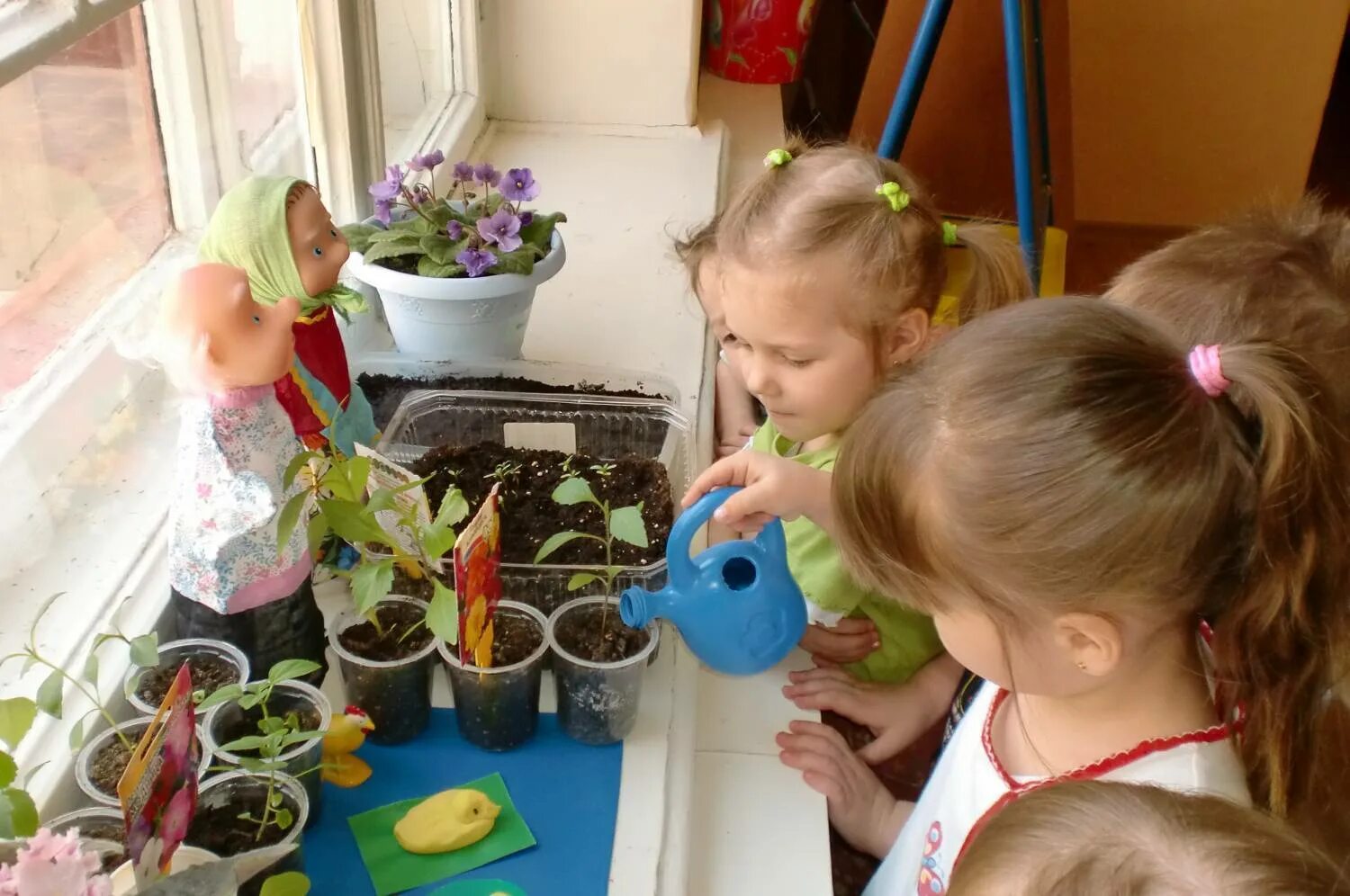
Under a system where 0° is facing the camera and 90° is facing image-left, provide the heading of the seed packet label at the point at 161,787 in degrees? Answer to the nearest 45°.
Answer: approximately 315°

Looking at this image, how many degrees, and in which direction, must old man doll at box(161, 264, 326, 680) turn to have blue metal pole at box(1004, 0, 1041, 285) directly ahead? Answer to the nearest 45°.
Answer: approximately 45° to its left

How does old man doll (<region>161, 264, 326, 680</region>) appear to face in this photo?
to the viewer's right
